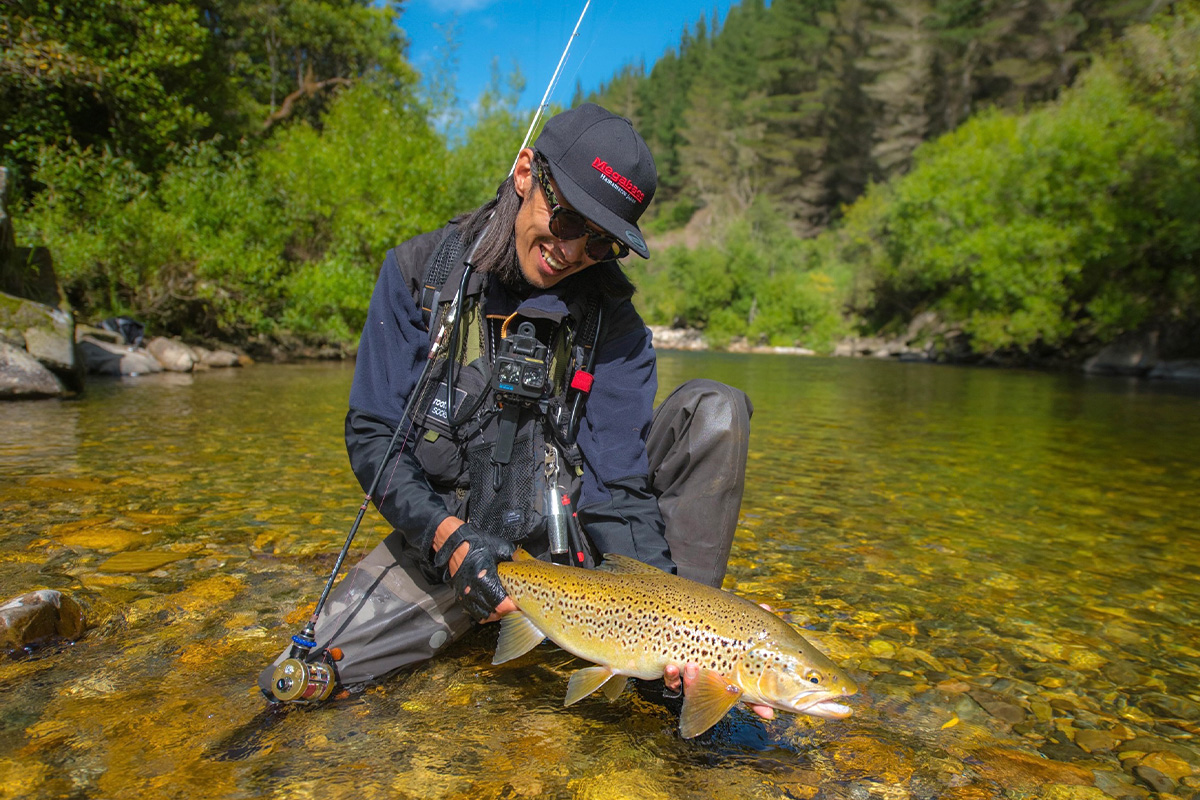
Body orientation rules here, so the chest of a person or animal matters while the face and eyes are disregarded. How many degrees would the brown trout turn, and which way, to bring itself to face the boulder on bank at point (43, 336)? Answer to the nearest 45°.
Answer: approximately 135° to its left

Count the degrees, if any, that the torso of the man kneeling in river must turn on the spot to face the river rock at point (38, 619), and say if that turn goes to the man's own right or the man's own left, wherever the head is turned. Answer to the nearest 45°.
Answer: approximately 90° to the man's own right

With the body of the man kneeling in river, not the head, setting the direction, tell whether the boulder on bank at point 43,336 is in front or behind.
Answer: behind

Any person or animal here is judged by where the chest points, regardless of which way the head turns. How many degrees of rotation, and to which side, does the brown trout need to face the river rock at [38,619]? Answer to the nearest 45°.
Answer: approximately 180°

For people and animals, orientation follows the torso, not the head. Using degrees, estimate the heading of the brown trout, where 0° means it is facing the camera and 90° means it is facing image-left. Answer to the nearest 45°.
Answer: approximately 270°

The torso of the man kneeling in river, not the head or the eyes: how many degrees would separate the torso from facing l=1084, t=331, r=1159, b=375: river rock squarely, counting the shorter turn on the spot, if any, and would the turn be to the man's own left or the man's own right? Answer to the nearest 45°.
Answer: approximately 135° to the man's own left

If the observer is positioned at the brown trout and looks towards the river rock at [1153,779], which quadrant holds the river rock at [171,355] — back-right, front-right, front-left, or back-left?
back-left

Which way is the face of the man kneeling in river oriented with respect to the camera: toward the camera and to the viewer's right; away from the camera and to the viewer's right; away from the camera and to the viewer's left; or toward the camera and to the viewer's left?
toward the camera and to the viewer's right

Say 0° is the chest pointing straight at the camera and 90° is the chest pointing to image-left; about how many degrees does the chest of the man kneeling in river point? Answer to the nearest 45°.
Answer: approximately 0°

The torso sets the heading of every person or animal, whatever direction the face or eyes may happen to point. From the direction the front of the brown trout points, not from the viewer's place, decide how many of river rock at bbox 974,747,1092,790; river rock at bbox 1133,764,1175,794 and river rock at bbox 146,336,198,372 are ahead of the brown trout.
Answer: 2

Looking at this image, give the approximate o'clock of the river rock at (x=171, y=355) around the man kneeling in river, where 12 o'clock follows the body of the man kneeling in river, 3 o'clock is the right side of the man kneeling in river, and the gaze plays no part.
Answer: The river rock is roughly at 5 o'clock from the man kneeling in river.
